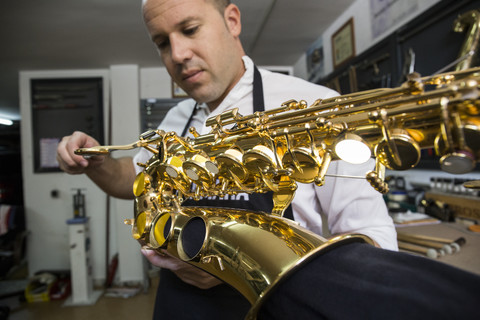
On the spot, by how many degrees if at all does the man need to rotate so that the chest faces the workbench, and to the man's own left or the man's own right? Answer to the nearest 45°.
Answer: approximately 135° to the man's own left

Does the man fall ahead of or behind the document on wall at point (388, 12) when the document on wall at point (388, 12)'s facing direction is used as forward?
ahead

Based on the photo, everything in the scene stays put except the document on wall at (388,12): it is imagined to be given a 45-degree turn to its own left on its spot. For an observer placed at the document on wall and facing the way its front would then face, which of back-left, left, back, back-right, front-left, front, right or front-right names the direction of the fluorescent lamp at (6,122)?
right

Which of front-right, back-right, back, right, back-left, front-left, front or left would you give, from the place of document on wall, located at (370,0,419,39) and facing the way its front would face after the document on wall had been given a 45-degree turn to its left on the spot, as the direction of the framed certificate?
back-right

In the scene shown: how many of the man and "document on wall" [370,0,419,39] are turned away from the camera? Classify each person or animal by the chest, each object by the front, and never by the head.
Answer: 0

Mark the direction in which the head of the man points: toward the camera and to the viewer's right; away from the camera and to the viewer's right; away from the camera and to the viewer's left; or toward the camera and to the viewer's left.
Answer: toward the camera and to the viewer's left

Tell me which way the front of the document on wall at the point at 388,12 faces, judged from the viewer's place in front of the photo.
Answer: facing the viewer and to the left of the viewer

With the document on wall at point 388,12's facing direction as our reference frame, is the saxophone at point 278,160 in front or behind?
in front

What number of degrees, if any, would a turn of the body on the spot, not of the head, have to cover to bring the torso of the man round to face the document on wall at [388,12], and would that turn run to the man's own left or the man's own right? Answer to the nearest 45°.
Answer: approximately 180°
